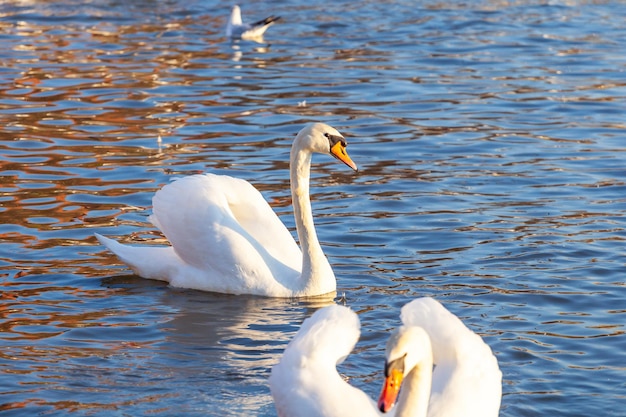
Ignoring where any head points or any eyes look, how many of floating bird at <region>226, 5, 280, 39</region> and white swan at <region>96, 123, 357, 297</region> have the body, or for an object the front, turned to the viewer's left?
1

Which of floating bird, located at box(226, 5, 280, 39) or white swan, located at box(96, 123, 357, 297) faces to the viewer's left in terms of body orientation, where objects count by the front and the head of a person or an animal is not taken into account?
the floating bird

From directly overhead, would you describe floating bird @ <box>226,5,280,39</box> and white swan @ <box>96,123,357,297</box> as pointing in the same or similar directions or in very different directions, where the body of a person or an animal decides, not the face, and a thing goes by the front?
very different directions

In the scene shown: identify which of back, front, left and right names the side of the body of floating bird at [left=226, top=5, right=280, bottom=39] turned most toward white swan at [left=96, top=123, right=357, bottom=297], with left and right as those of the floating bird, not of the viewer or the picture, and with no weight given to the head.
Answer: left

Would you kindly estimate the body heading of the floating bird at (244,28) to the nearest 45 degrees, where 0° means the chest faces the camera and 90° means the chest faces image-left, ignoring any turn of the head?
approximately 90°

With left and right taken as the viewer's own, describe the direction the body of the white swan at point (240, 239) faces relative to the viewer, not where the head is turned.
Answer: facing to the right of the viewer

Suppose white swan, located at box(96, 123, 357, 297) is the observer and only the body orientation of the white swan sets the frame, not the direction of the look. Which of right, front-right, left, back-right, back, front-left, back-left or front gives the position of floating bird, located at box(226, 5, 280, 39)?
left
